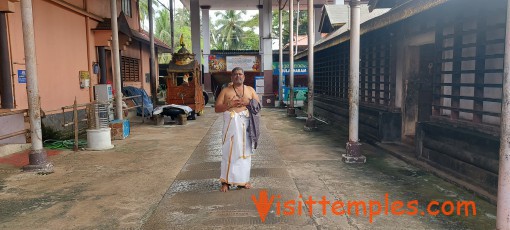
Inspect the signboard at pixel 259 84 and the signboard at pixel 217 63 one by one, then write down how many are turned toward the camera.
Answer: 2

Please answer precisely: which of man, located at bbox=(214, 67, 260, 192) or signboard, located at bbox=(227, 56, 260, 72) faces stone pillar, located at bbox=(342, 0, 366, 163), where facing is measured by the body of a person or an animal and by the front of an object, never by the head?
the signboard

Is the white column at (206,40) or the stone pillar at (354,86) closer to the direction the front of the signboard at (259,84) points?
the stone pillar

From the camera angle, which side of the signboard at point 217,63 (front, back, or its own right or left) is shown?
front

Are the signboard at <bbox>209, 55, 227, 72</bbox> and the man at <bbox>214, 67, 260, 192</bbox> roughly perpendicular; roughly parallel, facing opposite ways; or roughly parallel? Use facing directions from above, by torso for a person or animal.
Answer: roughly parallel

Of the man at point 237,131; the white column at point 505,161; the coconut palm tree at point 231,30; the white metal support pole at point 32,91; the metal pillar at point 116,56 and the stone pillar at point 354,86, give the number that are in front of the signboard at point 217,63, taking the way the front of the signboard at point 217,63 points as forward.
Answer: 5

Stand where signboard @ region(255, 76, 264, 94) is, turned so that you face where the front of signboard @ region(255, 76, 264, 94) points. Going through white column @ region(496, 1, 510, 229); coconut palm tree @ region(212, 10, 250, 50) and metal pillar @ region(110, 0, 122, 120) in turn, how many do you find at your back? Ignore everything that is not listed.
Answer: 1

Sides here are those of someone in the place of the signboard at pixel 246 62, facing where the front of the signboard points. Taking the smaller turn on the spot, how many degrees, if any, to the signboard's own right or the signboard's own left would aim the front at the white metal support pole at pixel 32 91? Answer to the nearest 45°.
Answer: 0° — it already faces it

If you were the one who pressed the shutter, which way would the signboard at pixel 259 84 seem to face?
facing the viewer

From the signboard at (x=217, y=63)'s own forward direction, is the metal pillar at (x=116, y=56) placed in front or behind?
in front

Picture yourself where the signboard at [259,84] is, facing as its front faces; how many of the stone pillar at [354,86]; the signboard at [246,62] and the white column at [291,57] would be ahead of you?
2

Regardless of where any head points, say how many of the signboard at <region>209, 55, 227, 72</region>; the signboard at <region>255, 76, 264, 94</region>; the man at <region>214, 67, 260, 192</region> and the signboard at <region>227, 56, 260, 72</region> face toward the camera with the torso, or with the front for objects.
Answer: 4

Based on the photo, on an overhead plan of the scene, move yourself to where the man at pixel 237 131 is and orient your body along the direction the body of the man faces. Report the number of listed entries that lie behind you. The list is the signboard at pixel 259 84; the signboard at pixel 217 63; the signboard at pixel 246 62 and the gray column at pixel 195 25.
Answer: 4

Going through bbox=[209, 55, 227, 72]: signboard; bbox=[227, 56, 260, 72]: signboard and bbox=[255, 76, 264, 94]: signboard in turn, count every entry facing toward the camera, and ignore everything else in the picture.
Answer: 3
